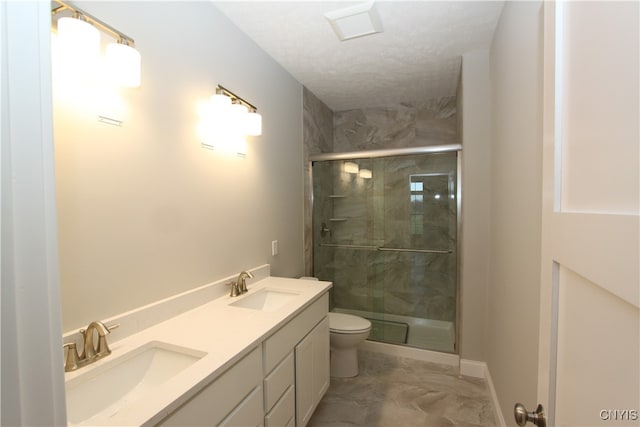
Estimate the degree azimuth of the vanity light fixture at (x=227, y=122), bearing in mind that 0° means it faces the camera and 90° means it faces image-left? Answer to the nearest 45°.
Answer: approximately 315°

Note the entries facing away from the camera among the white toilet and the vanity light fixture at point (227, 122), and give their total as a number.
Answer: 0

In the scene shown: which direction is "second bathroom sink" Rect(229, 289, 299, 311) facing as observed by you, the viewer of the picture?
facing the viewer and to the right of the viewer

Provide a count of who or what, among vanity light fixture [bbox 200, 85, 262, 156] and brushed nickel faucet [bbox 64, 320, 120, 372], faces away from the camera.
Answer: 0

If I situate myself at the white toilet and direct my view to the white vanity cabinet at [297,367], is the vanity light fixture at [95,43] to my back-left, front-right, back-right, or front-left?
front-right

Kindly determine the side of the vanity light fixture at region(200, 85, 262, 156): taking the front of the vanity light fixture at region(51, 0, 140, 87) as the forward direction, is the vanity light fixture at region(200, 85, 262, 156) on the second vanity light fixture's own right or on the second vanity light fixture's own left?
on the second vanity light fixture's own left

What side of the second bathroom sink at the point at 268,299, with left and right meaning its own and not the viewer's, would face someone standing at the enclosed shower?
left
